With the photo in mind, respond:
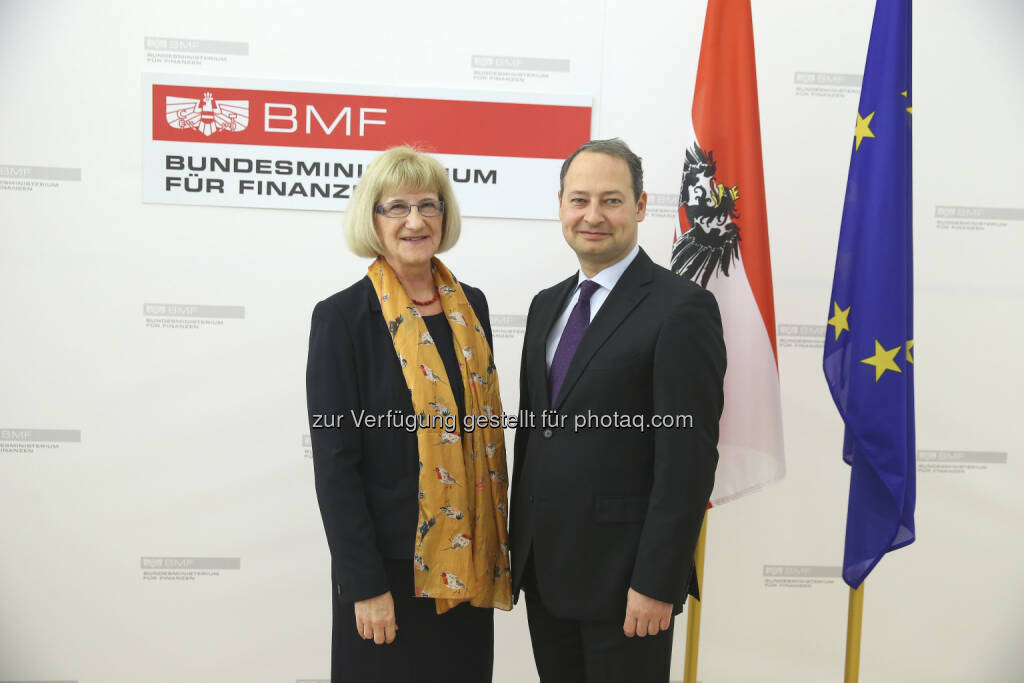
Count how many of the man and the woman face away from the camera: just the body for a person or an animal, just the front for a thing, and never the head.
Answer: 0

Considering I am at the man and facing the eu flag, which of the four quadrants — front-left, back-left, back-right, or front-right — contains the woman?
back-left

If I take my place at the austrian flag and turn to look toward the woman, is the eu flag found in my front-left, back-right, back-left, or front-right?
back-left

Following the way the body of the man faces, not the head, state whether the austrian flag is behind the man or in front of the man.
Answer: behind

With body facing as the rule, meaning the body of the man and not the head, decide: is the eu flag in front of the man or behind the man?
behind

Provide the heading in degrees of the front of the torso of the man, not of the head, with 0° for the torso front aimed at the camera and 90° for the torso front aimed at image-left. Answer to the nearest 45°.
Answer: approximately 45°

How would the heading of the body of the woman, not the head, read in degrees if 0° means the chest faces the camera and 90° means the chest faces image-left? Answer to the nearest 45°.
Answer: approximately 315°
